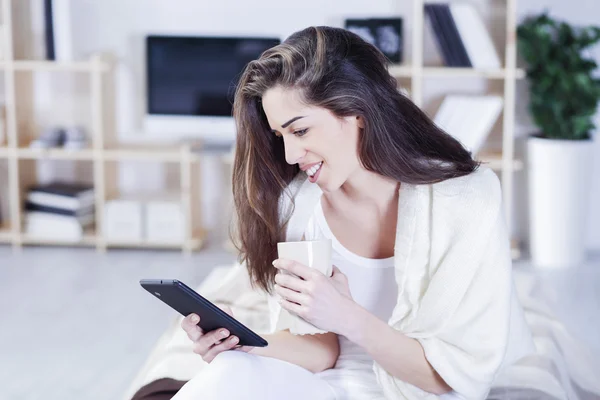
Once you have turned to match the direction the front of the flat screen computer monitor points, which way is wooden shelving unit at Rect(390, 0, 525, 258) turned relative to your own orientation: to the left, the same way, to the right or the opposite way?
the same way

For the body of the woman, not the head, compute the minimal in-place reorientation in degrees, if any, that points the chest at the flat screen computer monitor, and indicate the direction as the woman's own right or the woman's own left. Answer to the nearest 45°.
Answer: approximately 135° to the woman's own right

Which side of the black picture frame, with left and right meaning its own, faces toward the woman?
front

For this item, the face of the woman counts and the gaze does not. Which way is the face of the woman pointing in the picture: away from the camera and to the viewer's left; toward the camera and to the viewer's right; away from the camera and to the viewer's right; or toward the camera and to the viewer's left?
toward the camera and to the viewer's left

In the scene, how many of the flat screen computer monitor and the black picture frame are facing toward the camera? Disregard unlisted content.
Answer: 2

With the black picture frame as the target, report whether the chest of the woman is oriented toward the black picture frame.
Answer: no

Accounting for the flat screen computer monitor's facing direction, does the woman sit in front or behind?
in front

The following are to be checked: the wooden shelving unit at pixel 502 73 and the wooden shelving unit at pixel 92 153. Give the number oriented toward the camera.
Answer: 2

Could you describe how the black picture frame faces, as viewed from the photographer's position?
facing the viewer

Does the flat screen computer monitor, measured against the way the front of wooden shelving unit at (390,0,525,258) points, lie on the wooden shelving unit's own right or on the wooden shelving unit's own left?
on the wooden shelving unit's own right

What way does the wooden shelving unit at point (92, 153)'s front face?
toward the camera

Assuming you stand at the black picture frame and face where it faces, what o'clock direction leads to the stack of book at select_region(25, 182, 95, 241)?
The stack of book is roughly at 3 o'clock from the black picture frame.

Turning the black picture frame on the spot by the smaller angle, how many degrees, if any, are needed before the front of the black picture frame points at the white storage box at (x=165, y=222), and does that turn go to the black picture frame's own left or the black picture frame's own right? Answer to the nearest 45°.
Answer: approximately 90° to the black picture frame's own right

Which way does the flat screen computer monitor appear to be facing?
toward the camera

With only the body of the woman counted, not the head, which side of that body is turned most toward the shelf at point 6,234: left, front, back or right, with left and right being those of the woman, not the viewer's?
right

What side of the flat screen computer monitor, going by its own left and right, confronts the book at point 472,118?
left

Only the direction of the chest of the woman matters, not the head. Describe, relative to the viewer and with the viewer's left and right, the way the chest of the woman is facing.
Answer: facing the viewer and to the left of the viewer

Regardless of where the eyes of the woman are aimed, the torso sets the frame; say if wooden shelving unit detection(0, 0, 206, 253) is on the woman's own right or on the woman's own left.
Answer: on the woman's own right
